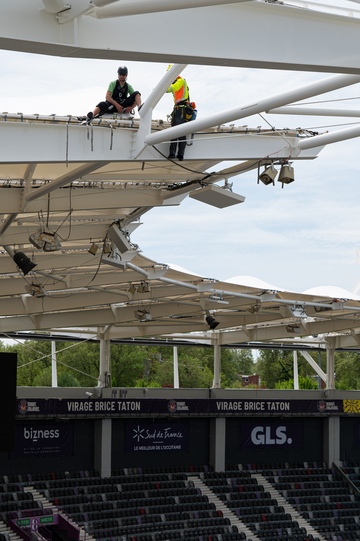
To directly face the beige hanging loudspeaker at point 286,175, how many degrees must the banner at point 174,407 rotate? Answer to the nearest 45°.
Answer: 0° — it already faces it

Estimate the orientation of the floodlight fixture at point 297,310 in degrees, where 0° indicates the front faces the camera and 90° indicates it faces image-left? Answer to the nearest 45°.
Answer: approximately 45°

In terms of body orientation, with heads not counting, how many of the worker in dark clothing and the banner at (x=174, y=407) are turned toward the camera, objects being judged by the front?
2

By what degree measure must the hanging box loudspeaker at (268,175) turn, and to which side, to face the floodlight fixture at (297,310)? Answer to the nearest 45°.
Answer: approximately 135° to its right

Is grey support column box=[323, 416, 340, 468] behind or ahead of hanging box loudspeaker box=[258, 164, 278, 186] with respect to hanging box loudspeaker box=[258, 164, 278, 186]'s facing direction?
behind

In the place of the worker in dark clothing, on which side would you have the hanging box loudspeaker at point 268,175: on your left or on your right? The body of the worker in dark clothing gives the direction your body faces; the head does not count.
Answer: on your left

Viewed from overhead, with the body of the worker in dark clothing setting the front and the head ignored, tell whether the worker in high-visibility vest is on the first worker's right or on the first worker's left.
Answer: on the first worker's left
